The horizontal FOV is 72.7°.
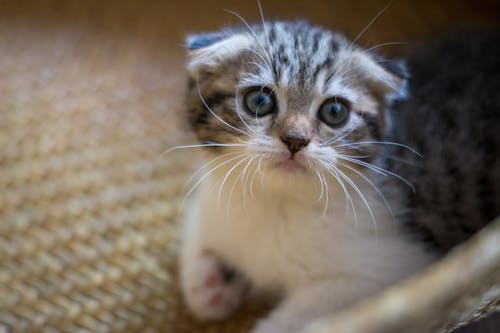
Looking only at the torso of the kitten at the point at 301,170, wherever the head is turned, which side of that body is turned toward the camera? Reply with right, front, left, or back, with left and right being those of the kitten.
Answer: front

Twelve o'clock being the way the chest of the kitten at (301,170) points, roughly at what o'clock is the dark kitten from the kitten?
The dark kitten is roughly at 8 o'clock from the kitten.
